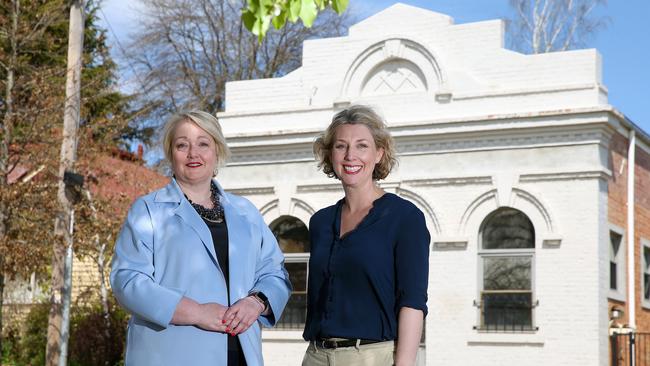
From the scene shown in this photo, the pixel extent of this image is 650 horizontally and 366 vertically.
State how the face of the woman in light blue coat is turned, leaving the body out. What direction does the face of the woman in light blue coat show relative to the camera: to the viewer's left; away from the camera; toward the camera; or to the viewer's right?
toward the camera

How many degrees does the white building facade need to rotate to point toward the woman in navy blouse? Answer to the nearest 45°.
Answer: approximately 45° to its left

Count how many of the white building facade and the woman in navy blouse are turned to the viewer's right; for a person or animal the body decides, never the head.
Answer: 0

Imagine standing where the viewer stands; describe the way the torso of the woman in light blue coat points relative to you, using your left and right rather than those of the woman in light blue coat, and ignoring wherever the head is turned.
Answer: facing the viewer and to the right of the viewer

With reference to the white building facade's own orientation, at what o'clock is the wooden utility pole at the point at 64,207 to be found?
The wooden utility pole is roughly at 1 o'clock from the white building facade.

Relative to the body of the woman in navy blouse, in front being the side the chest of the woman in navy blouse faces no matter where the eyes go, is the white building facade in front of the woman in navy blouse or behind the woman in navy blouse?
behind

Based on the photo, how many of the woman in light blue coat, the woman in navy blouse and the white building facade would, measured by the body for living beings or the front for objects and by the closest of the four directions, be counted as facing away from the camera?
0

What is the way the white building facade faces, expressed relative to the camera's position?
facing the viewer and to the left of the viewer

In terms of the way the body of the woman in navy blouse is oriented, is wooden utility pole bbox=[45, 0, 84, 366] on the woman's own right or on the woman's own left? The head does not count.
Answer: on the woman's own right

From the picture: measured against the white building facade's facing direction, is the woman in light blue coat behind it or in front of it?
in front

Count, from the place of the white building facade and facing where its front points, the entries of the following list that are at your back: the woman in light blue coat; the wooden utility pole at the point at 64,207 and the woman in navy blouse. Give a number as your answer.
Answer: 0

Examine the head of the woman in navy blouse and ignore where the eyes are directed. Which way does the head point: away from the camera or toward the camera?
toward the camera

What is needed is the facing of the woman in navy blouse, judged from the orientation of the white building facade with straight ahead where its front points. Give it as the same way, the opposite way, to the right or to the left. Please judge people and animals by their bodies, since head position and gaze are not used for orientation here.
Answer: the same way
